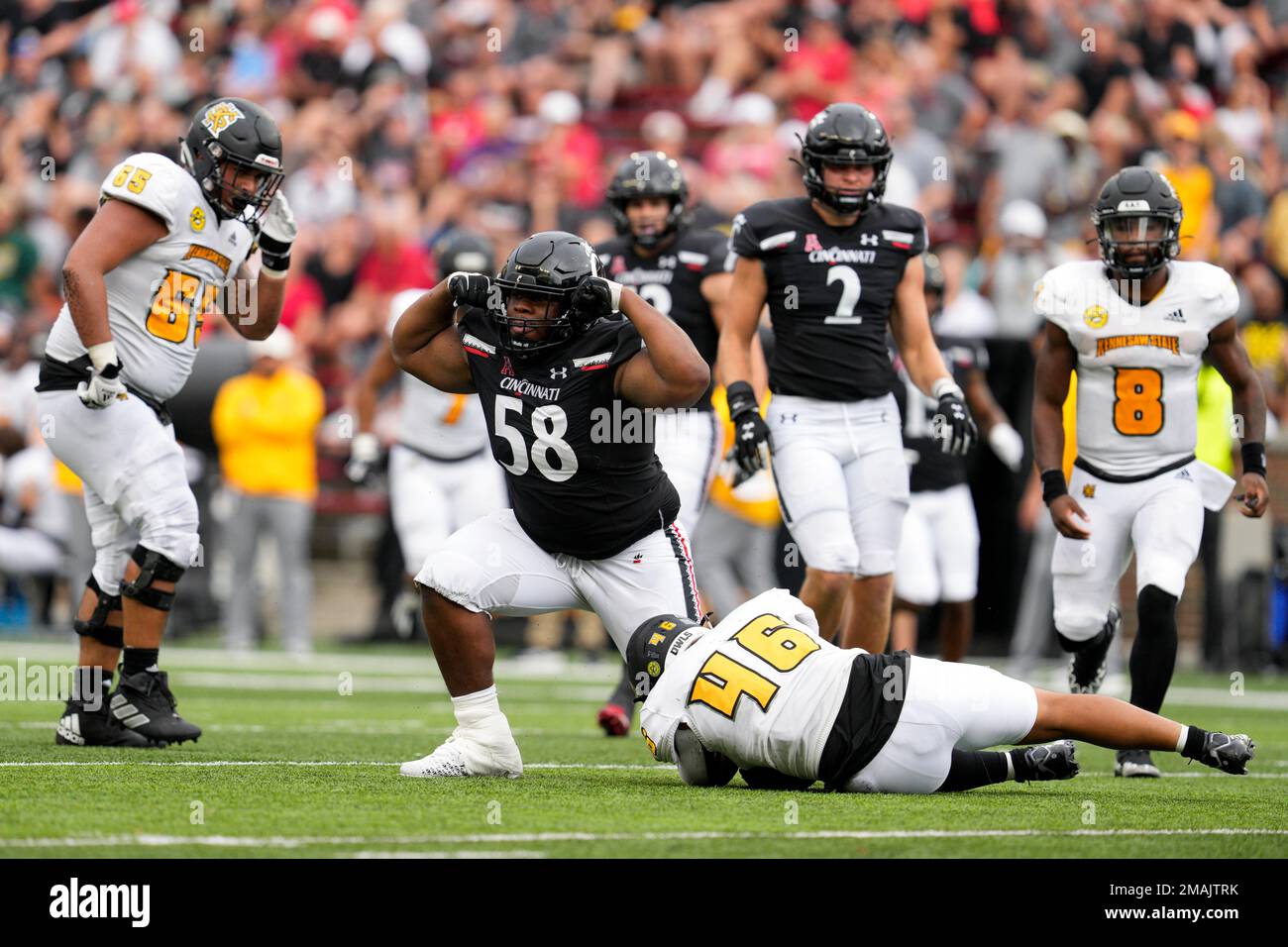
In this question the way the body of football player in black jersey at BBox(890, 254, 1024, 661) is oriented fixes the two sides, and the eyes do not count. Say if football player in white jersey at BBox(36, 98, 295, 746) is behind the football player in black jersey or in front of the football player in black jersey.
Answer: in front

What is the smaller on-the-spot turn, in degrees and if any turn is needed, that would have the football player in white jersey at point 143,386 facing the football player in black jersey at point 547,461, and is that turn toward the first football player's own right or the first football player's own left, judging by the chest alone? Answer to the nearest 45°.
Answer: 0° — they already face them

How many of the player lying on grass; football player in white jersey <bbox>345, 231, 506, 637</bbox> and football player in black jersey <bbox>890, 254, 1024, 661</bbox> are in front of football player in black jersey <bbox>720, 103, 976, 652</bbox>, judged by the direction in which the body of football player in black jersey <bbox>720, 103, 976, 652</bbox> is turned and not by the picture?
1

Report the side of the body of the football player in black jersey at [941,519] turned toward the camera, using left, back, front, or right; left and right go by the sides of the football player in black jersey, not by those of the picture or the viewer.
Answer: front

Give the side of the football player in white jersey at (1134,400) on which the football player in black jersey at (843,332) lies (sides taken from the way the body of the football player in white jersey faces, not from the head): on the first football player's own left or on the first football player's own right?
on the first football player's own right

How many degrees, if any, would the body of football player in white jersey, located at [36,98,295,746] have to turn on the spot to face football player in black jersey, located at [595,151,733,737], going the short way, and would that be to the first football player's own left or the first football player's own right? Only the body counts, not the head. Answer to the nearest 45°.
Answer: approximately 90° to the first football player's own left

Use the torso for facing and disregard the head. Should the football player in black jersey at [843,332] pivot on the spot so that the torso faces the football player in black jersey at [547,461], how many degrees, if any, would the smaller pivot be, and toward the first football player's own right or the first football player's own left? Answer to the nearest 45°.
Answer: approximately 45° to the first football player's own right

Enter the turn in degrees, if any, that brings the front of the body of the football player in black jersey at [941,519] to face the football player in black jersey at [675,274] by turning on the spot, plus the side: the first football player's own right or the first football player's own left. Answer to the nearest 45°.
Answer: approximately 45° to the first football player's own right

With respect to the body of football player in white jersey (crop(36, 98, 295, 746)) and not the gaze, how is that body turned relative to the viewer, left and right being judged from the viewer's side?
facing the viewer and to the right of the viewer
